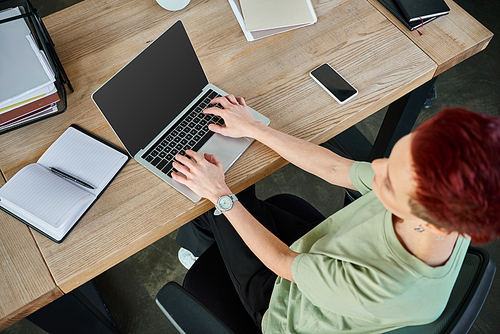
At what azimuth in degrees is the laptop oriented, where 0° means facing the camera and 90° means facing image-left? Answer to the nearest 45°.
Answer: approximately 315°
